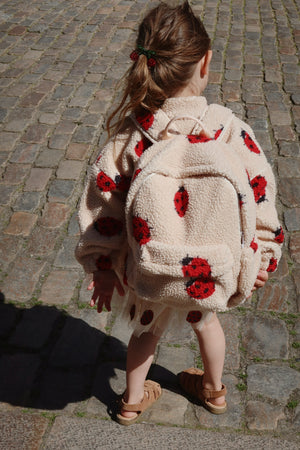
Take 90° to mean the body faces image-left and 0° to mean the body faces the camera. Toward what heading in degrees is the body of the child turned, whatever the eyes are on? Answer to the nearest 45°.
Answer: approximately 180°
